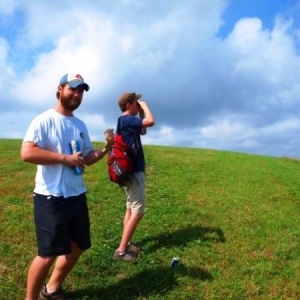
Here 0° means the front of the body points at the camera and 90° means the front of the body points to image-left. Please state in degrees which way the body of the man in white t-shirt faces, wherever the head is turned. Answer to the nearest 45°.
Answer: approximately 315°

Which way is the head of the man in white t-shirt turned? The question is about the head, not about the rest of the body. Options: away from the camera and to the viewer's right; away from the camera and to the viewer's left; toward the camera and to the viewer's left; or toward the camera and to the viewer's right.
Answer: toward the camera and to the viewer's right

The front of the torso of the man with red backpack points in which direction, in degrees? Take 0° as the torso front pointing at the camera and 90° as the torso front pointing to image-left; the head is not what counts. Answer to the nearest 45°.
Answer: approximately 270°

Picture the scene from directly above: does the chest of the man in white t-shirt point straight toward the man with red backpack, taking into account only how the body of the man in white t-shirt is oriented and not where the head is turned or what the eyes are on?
no

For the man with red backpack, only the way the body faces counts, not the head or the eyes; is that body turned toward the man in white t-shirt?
no
